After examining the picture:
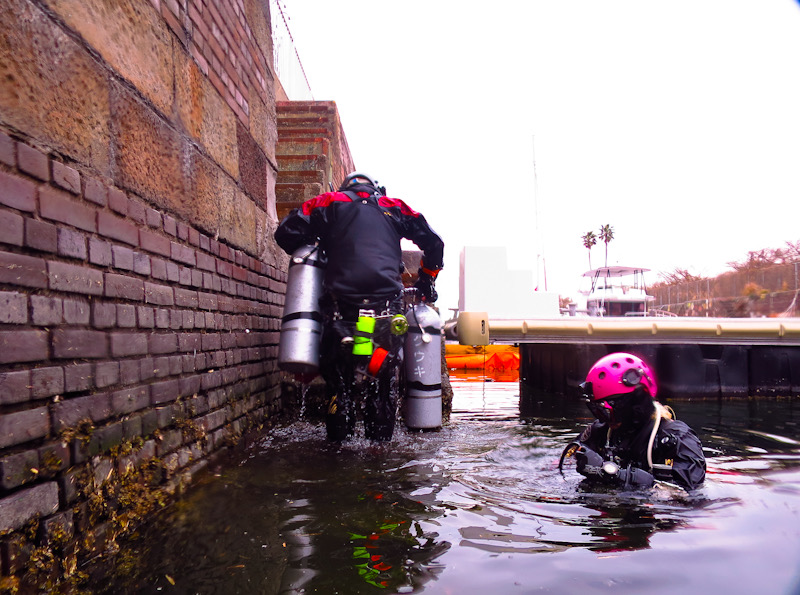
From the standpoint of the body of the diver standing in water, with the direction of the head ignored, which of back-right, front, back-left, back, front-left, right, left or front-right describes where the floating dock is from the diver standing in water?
front-right

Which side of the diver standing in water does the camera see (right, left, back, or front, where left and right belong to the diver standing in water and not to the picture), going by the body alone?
back

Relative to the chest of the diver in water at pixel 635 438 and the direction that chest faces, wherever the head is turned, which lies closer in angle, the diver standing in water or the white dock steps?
the diver standing in water

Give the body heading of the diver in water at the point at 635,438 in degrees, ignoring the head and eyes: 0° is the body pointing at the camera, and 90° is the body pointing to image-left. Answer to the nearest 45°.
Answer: approximately 45°

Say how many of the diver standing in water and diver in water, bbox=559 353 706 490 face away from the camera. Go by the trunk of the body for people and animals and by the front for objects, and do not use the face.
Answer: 1

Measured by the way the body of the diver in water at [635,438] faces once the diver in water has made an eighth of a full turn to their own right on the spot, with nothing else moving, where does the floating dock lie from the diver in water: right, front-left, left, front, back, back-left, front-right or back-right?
right

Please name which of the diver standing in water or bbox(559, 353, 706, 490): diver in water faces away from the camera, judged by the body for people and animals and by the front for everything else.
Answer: the diver standing in water

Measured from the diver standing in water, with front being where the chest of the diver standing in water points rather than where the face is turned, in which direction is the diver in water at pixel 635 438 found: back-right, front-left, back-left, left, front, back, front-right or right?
back-right

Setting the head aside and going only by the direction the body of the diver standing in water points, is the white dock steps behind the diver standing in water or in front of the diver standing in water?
in front
